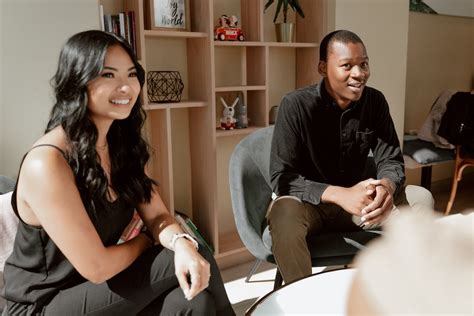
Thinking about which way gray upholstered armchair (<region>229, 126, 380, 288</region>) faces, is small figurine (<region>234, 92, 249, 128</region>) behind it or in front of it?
behind

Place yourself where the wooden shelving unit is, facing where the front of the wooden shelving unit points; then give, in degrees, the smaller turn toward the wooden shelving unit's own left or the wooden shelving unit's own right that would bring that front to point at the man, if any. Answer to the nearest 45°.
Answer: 0° — it already faces them

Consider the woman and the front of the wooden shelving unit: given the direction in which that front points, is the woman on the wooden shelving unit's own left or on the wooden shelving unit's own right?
on the wooden shelving unit's own right

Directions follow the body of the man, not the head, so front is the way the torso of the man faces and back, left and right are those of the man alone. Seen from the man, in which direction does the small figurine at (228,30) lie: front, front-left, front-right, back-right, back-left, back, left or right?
back

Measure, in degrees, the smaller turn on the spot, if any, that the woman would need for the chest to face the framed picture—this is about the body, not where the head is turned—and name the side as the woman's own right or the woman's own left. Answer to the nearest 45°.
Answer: approximately 135° to the woman's own left

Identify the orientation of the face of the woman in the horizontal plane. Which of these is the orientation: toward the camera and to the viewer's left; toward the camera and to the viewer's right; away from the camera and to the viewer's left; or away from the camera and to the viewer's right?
toward the camera and to the viewer's right

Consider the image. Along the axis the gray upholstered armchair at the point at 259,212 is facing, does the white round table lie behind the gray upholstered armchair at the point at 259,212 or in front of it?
in front
